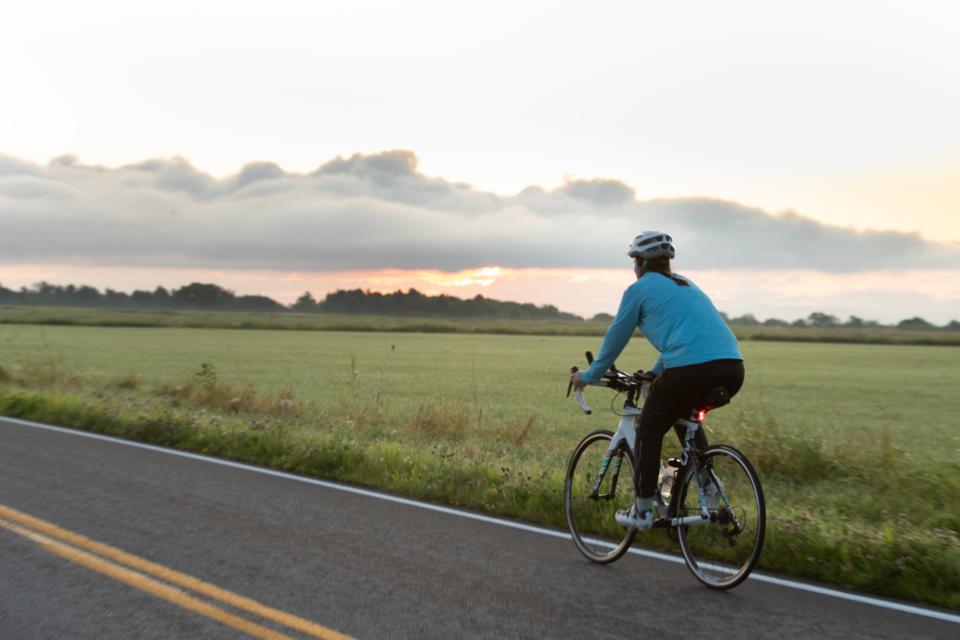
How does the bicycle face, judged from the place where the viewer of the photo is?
facing away from the viewer and to the left of the viewer

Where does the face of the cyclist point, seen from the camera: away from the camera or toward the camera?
away from the camera

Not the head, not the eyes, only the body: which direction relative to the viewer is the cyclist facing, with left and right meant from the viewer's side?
facing away from the viewer and to the left of the viewer
